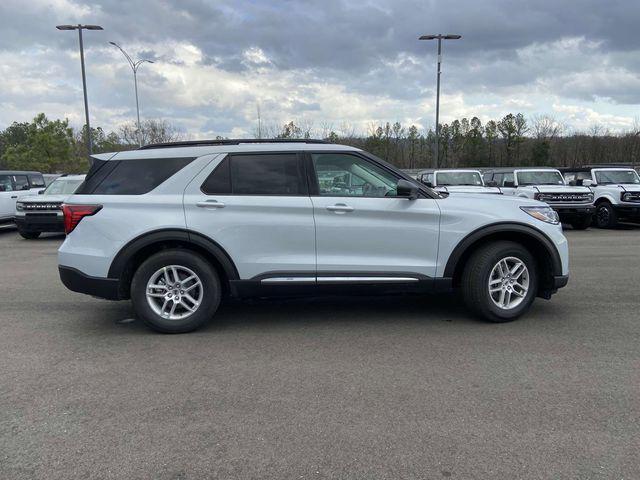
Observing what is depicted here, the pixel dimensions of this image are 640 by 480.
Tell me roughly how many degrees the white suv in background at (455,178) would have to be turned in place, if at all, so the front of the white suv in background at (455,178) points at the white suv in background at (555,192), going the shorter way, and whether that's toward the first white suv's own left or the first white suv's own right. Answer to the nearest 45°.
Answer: approximately 45° to the first white suv's own left

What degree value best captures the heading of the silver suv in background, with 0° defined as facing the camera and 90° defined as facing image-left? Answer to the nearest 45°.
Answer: approximately 45°

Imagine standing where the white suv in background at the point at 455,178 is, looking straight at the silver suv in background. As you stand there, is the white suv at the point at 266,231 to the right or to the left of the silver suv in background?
left

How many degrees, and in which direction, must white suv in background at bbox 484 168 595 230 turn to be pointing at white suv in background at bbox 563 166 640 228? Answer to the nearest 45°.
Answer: approximately 90° to its left

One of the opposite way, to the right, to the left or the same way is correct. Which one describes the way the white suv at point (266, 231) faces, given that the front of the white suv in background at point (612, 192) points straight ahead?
to the left

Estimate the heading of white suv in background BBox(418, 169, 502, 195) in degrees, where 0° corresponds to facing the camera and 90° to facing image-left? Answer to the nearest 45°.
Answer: approximately 315°

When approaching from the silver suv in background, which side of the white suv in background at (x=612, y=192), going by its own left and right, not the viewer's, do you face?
right

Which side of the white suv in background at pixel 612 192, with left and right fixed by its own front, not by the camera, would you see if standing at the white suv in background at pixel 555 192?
right

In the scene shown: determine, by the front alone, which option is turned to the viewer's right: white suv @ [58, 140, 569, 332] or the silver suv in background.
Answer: the white suv

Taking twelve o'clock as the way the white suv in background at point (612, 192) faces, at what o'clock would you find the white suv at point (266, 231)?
The white suv is roughly at 2 o'clock from the white suv in background.

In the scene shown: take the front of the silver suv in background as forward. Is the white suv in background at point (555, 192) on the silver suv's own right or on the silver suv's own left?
on the silver suv's own left

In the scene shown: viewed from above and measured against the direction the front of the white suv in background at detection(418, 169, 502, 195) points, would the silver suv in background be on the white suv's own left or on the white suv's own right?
on the white suv's own right

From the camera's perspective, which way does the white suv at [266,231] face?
to the viewer's right

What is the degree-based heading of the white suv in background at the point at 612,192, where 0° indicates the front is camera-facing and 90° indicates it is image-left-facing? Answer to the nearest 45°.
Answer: approximately 315°

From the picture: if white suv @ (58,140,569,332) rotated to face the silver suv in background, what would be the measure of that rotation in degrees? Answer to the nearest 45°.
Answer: approximately 135° to its left

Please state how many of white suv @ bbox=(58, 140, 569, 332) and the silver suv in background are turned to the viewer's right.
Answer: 1

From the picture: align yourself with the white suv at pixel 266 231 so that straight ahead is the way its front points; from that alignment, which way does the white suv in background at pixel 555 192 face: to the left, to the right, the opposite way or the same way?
to the right
